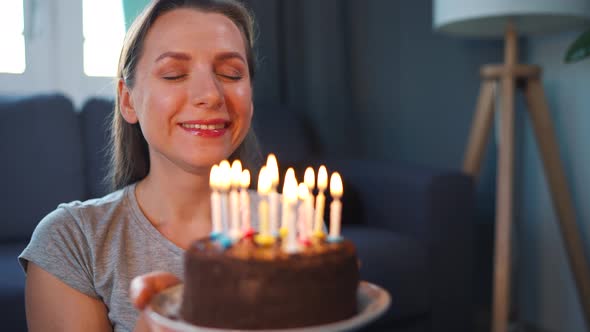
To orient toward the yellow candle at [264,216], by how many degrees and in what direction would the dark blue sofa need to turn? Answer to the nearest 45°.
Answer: approximately 45° to its right

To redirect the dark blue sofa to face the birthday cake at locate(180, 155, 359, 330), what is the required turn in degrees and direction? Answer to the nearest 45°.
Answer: approximately 45° to its right

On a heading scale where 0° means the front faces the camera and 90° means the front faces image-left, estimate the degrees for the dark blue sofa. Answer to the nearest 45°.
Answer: approximately 315°
